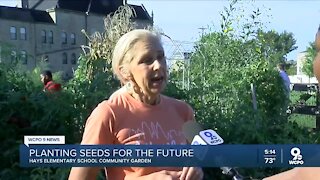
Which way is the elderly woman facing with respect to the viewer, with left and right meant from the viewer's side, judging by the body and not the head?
facing the viewer and to the right of the viewer

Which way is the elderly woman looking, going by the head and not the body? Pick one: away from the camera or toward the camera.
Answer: toward the camera
